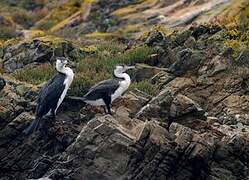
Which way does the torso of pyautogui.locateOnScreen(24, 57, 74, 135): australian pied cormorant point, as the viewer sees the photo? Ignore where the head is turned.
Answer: to the viewer's right

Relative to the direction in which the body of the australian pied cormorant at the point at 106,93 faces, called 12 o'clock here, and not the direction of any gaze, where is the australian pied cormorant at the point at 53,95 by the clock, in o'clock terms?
the australian pied cormorant at the point at 53,95 is roughly at 6 o'clock from the australian pied cormorant at the point at 106,93.

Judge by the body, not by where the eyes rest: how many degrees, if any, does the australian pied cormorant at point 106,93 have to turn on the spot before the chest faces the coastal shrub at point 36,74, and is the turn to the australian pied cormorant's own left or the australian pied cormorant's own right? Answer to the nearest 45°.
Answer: approximately 135° to the australian pied cormorant's own left

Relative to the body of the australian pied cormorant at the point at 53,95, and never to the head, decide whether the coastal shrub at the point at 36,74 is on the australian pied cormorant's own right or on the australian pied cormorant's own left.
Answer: on the australian pied cormorant's own left

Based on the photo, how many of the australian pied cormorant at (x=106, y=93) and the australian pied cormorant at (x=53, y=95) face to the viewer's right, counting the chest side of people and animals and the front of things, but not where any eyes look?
2

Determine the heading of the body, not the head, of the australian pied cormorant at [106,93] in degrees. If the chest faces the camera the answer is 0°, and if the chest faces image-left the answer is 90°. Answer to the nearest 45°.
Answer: approximately 270°

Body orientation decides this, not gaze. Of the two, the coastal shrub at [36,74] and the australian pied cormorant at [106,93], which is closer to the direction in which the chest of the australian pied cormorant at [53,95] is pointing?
the australian pied cormorant
